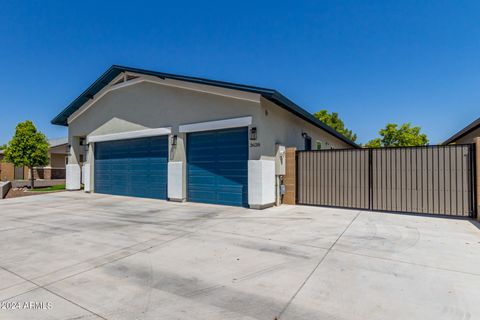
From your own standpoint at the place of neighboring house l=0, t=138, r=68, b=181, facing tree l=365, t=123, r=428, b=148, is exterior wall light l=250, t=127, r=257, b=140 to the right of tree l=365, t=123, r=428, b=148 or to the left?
right

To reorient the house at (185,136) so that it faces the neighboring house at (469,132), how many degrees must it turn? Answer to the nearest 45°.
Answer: approximately 135° to its left

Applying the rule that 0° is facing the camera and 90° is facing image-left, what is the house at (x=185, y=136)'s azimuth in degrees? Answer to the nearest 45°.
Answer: approximately 45°

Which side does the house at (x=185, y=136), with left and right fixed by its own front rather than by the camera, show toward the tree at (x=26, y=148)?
right

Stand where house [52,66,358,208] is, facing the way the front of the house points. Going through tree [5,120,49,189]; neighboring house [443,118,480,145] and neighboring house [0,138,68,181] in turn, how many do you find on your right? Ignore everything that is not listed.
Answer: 2

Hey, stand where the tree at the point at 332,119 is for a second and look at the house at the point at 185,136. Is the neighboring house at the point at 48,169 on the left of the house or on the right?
right

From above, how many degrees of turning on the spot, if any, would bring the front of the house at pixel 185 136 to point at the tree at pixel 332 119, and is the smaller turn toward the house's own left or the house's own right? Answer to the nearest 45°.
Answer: approximately 180°

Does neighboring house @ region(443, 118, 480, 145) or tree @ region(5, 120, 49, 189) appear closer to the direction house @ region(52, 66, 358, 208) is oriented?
the tree

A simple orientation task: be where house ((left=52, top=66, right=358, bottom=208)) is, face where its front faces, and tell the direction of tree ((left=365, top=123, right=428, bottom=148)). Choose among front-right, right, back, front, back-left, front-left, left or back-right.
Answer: back

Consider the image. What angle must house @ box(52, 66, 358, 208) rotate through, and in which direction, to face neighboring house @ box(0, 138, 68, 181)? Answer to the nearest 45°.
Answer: approximately 90° to its right
